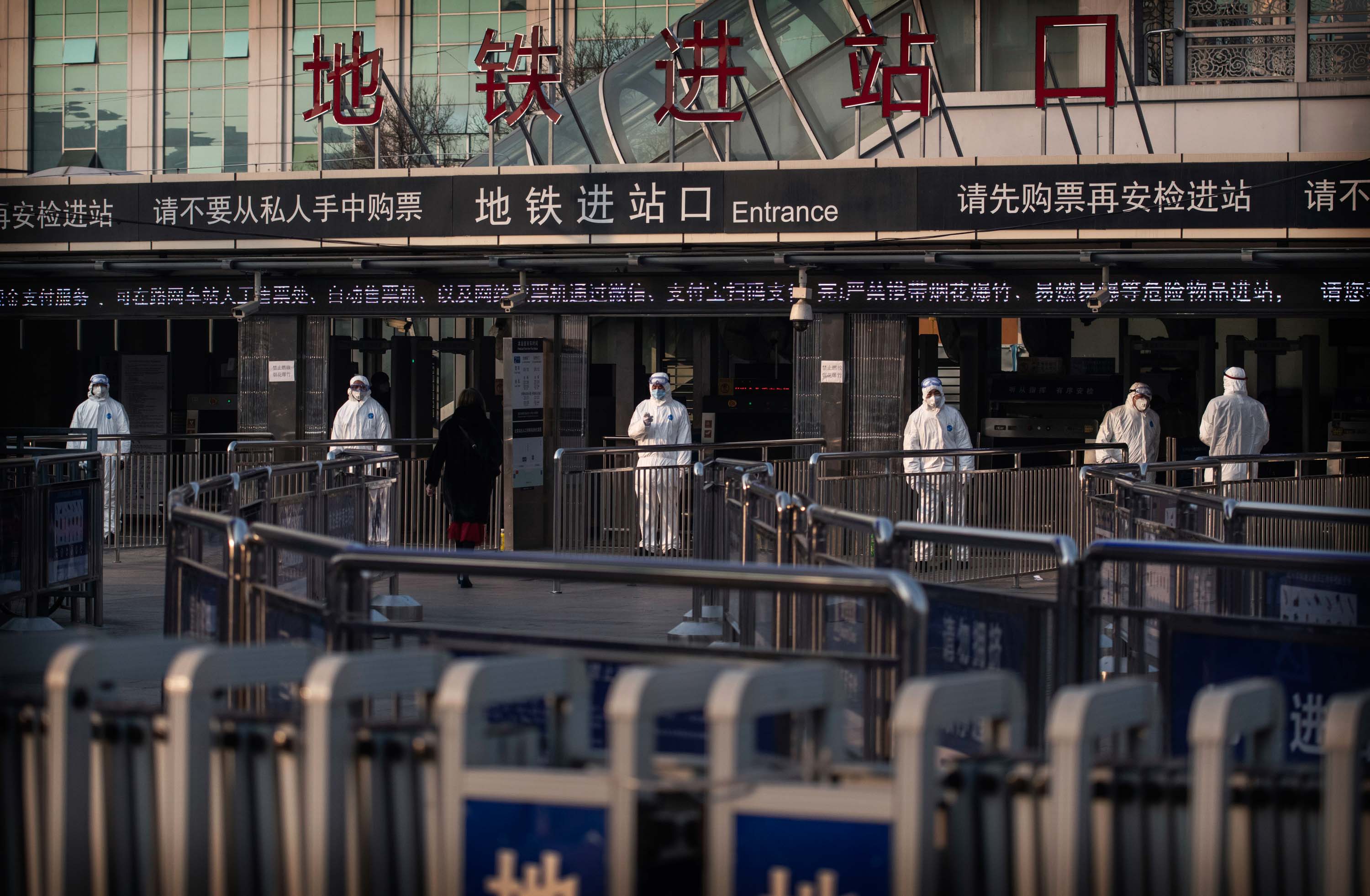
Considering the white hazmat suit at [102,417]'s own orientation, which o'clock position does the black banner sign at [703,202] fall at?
The black banner sign is roughly at 10 o'clock from the white hazmat suit.

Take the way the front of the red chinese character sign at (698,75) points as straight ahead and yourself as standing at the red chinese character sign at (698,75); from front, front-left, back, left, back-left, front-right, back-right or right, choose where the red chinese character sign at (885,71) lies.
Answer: left

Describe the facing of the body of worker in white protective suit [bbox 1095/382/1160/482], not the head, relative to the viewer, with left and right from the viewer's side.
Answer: facing the viewer and to the right of the viewer

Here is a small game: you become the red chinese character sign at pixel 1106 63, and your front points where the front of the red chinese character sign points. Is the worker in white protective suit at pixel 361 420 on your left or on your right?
on your right

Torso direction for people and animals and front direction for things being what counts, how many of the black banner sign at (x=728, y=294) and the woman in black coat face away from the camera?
1

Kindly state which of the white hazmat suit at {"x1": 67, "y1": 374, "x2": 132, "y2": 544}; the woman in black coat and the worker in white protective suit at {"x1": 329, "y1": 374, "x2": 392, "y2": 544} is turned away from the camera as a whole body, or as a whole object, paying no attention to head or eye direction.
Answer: the woman in black coat

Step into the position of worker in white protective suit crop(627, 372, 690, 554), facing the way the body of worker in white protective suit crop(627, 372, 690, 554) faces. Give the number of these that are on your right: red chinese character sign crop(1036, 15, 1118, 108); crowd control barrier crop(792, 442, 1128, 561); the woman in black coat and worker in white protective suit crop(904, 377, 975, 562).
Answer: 1

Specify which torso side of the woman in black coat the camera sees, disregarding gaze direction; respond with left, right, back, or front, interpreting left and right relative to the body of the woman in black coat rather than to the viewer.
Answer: back

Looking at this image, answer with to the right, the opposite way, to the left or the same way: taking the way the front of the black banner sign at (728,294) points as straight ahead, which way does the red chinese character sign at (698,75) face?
the same way

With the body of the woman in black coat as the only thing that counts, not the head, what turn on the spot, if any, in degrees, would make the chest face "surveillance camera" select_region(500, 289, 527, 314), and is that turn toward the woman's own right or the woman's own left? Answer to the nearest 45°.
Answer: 0° — they already face it

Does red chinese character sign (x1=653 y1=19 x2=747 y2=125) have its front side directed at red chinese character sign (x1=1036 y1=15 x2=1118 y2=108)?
no

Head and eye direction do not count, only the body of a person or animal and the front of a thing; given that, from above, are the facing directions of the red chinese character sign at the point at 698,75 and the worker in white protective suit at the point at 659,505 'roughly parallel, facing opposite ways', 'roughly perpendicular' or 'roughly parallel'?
roughly parallel

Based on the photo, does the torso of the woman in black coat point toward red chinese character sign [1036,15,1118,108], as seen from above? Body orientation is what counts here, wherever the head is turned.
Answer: no

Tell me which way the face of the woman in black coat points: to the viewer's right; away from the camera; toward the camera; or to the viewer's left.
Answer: away from the camera

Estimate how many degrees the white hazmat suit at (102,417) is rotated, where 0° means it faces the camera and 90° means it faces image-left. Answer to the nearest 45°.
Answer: approximately 0°

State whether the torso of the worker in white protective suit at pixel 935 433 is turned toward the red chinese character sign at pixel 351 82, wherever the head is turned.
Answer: no

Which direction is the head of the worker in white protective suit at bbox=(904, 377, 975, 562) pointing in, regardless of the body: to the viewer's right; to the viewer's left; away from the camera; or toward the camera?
toward the camera

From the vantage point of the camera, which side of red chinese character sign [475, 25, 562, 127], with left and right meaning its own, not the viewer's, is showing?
front
